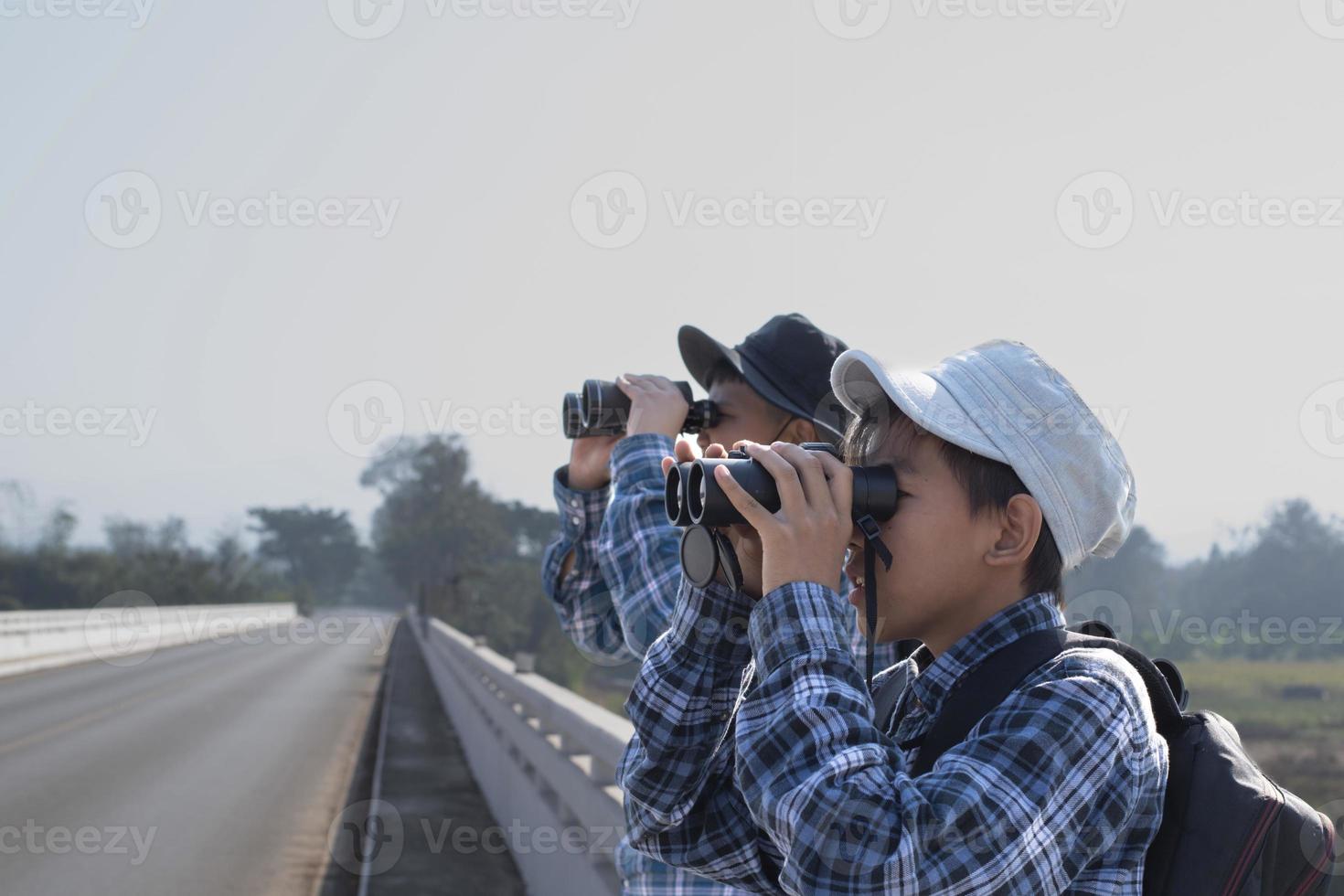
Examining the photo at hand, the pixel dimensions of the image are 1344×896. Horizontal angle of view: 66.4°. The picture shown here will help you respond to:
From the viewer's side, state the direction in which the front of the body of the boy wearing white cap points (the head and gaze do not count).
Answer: to the viewer's left

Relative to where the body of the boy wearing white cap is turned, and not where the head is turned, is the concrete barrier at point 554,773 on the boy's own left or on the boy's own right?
on the boy's own right

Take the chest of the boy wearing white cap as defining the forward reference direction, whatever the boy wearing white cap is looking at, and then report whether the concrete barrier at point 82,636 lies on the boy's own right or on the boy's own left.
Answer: on the boy's own right

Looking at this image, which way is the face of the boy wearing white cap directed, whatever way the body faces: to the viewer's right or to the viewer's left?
to the viewer's left
